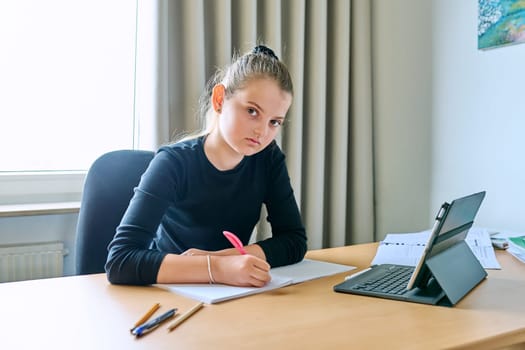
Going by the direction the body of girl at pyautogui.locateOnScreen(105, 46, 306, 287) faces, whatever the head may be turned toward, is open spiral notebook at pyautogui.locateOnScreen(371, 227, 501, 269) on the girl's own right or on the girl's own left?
on the girl's own left

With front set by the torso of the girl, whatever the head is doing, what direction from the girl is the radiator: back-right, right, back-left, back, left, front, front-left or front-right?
back

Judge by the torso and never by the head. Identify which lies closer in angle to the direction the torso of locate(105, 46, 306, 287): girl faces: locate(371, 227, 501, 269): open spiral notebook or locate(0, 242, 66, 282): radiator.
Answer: the open spiral notebook

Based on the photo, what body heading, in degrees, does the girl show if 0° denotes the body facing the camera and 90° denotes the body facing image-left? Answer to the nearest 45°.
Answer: approximately 315°

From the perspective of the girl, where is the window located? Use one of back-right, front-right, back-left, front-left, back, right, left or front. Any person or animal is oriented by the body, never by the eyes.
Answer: back
